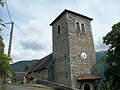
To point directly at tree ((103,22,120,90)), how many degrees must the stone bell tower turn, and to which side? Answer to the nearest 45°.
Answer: approximately 45° to its left

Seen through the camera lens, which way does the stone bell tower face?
facing the viewer and to the right of the viewer
